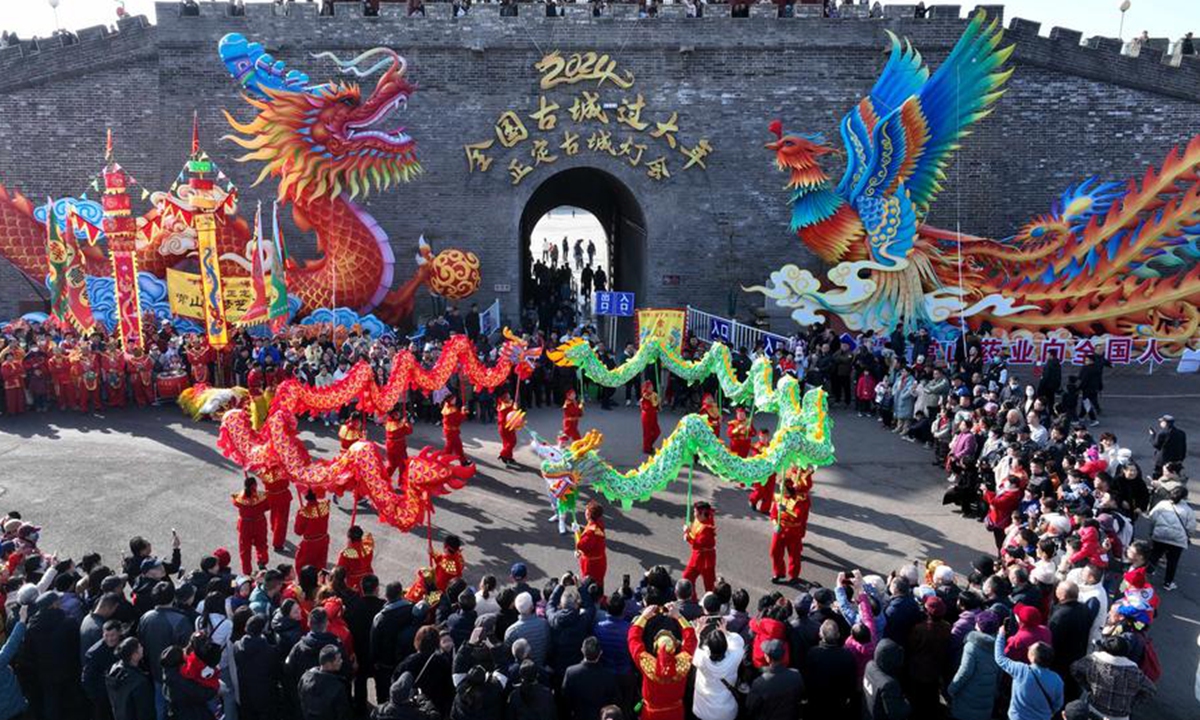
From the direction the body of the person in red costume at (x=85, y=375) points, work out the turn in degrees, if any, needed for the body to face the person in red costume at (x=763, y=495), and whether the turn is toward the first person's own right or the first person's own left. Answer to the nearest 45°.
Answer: approximately 45° to the first person's own left

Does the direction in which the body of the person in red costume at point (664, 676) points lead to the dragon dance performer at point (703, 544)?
yes

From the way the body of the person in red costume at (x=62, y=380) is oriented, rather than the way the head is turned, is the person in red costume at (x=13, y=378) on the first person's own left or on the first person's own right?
on the first person's own right

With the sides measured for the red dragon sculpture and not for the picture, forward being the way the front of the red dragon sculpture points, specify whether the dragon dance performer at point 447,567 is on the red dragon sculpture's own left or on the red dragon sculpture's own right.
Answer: on the red dragon sculpture's own right

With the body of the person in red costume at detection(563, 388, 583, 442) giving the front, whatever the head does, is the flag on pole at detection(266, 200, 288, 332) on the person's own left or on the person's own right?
on the person's own right

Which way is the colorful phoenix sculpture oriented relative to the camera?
to the viewer's left

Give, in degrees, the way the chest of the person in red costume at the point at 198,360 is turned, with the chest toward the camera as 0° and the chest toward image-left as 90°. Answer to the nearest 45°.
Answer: approximately 0°

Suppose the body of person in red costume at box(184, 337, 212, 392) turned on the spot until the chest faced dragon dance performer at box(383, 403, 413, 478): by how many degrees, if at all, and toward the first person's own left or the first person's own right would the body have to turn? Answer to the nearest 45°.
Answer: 0° — they already face them

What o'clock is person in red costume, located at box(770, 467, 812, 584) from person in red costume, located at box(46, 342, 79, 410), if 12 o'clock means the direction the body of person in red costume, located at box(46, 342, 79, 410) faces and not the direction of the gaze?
person in red costume, located at box(770, 467, 812, 584) is roughly at 11 o'clock from person in red costume, located at box(46, 342, 79, 410).
